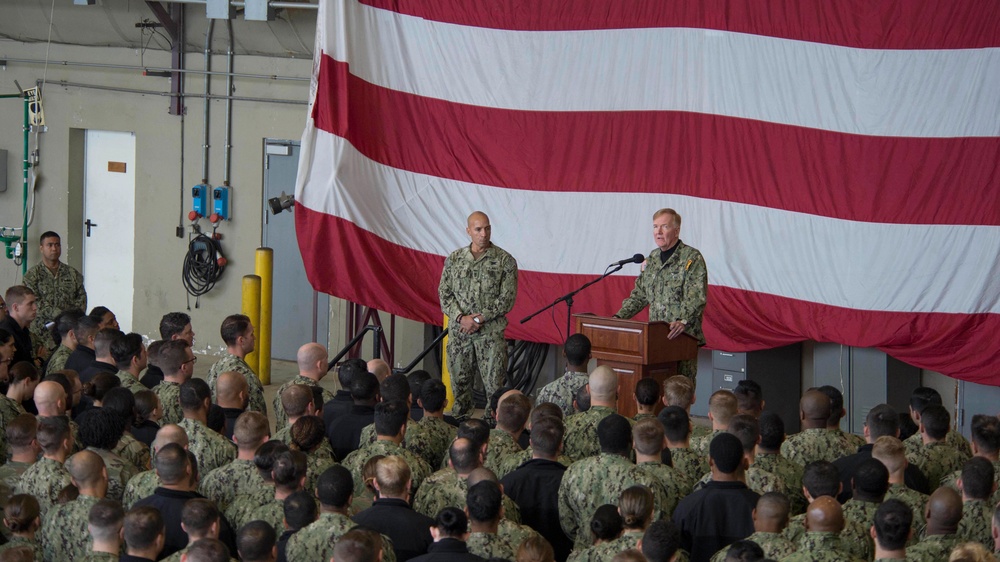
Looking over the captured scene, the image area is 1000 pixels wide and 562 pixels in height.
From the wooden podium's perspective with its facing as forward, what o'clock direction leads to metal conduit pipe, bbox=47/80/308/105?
The metal conduit pipe is roughly at 3 o'clock from the wooden podium.

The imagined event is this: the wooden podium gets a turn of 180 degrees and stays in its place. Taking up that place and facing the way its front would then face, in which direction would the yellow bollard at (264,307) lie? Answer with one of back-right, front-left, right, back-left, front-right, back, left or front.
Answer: left

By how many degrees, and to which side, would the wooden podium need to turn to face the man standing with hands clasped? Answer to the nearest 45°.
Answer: approximately 90° to its right

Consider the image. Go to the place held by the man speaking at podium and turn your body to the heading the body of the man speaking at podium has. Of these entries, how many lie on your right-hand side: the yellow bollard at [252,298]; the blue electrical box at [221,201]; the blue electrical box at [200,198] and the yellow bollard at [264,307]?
4

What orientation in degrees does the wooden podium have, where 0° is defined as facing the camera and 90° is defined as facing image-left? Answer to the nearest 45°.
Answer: approximately 45°

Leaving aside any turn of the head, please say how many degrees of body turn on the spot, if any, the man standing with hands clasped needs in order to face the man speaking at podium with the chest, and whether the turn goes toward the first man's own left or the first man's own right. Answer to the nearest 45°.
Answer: approximately 45° to the first man's own left

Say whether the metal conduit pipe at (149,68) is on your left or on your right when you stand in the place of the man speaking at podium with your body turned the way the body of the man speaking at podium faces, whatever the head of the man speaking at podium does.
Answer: on your right

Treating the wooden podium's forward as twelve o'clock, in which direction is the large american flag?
The large american flag is roughly at 5 o'clock from the wooden podium.

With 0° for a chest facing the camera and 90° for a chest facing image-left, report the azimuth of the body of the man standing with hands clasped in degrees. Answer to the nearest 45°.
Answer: approximately 0°

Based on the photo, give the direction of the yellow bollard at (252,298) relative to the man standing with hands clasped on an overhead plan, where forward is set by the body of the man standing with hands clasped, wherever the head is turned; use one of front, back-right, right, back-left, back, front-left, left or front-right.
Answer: back-right

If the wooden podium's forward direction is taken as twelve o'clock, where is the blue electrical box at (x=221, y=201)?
The blue electrical box is roughly at 3 o'clock from the wooden podium.

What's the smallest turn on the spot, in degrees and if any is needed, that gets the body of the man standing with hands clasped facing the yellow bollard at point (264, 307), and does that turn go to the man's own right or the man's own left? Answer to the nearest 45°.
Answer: approximately 135° to the man's own right
